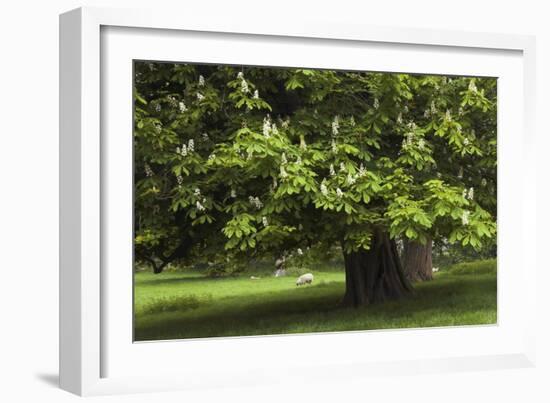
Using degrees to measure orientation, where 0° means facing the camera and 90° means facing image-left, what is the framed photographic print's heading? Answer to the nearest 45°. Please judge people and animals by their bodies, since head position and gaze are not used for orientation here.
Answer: approximately 315°
